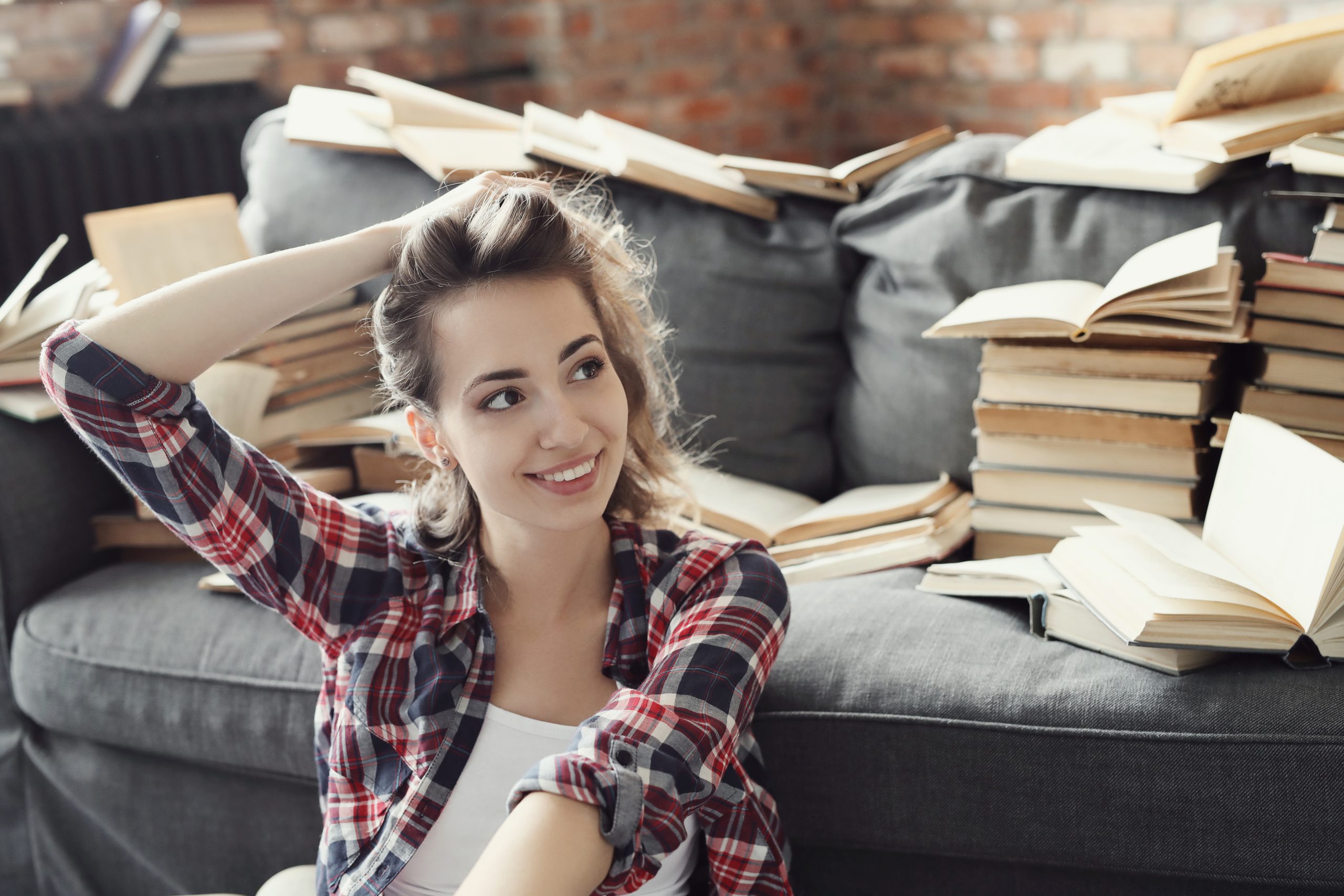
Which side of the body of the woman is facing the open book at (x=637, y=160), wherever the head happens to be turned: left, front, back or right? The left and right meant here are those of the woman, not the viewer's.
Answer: back

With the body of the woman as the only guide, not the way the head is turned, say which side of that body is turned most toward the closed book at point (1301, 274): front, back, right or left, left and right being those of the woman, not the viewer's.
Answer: left

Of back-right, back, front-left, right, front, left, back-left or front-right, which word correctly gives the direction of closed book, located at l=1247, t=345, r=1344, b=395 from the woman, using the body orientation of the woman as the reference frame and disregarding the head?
left

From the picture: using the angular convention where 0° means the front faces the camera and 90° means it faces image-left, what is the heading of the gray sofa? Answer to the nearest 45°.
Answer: approximately 0°

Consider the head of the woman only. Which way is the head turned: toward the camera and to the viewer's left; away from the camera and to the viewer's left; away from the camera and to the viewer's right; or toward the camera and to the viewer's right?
toward the camera and to the viewer's right

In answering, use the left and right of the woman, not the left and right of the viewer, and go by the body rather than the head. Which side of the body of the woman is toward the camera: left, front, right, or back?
front
